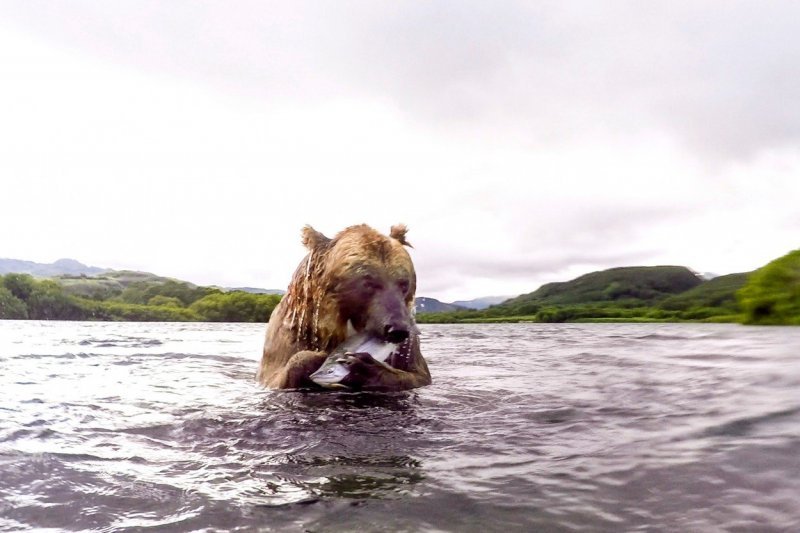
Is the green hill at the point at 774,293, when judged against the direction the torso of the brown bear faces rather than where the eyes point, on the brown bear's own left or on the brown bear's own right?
on the brown bear's own left

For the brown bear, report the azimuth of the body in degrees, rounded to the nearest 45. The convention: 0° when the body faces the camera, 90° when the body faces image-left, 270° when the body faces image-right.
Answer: approximately 315°
